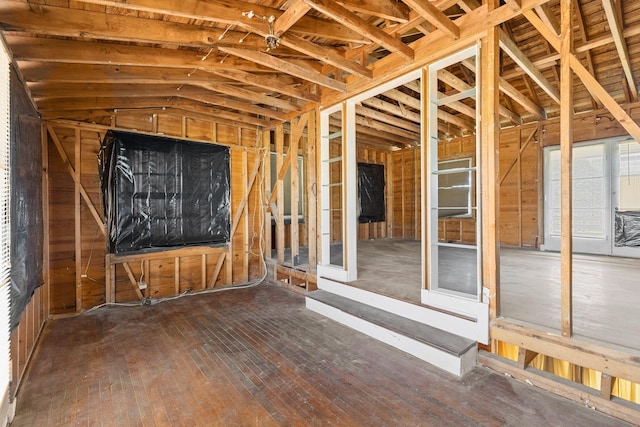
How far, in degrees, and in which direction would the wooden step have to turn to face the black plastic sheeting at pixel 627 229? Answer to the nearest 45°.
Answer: approximately 180°

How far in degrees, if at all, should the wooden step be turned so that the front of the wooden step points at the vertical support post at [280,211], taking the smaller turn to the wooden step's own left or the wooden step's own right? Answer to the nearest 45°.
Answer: approximately 90° to the wooden step's own right

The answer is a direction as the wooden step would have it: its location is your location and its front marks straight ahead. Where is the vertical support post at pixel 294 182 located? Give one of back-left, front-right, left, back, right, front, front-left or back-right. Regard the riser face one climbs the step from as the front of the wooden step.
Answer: right

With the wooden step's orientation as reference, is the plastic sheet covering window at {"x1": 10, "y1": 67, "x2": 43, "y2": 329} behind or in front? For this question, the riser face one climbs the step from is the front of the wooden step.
in front

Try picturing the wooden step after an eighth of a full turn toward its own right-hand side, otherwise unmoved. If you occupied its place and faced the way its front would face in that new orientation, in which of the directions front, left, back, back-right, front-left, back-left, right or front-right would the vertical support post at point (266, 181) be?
front-right

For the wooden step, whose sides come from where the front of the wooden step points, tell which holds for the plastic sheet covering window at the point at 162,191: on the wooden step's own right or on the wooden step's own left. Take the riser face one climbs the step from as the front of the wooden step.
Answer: on the wooden step's own right

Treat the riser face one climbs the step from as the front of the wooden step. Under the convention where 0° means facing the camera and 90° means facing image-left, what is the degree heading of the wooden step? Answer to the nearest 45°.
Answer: approximately 45°
